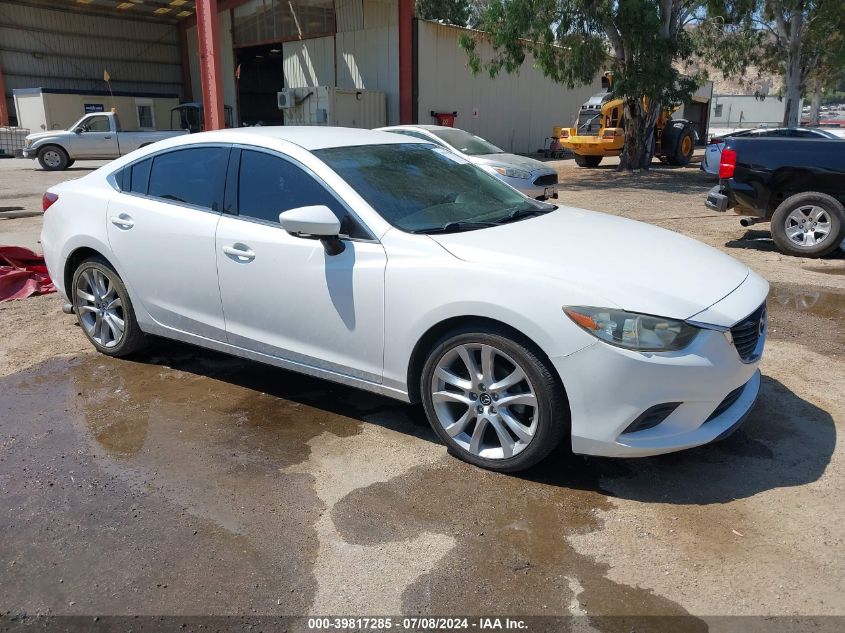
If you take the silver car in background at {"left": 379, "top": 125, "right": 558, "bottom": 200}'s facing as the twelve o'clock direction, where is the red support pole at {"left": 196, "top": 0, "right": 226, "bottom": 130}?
The red support pole is roughly at 6 o'clock from the silver car in background.

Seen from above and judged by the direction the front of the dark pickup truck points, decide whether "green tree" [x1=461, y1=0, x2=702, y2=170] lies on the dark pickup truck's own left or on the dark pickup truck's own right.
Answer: on the dark pickup truck's own left

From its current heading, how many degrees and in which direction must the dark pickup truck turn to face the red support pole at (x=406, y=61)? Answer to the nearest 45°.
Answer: approximately 135° to its left

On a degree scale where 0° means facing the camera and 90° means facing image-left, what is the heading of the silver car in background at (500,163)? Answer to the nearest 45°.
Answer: approximately 315°

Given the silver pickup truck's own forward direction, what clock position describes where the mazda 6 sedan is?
The mazda 6 sedan is roughly at 9 o'clock from the silver pickup truck.

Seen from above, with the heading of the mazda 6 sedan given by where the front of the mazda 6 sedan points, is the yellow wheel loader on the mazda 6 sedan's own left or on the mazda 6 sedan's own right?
on the mazda 6 sedan's own left

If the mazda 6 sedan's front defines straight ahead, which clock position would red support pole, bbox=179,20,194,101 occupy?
The red support pole is roughly at 7 o'clock from the mazda 6 sedan.

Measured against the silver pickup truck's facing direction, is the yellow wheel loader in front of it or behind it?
behind

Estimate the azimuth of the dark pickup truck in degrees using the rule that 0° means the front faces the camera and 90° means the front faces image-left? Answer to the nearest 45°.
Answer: approximately 270°
